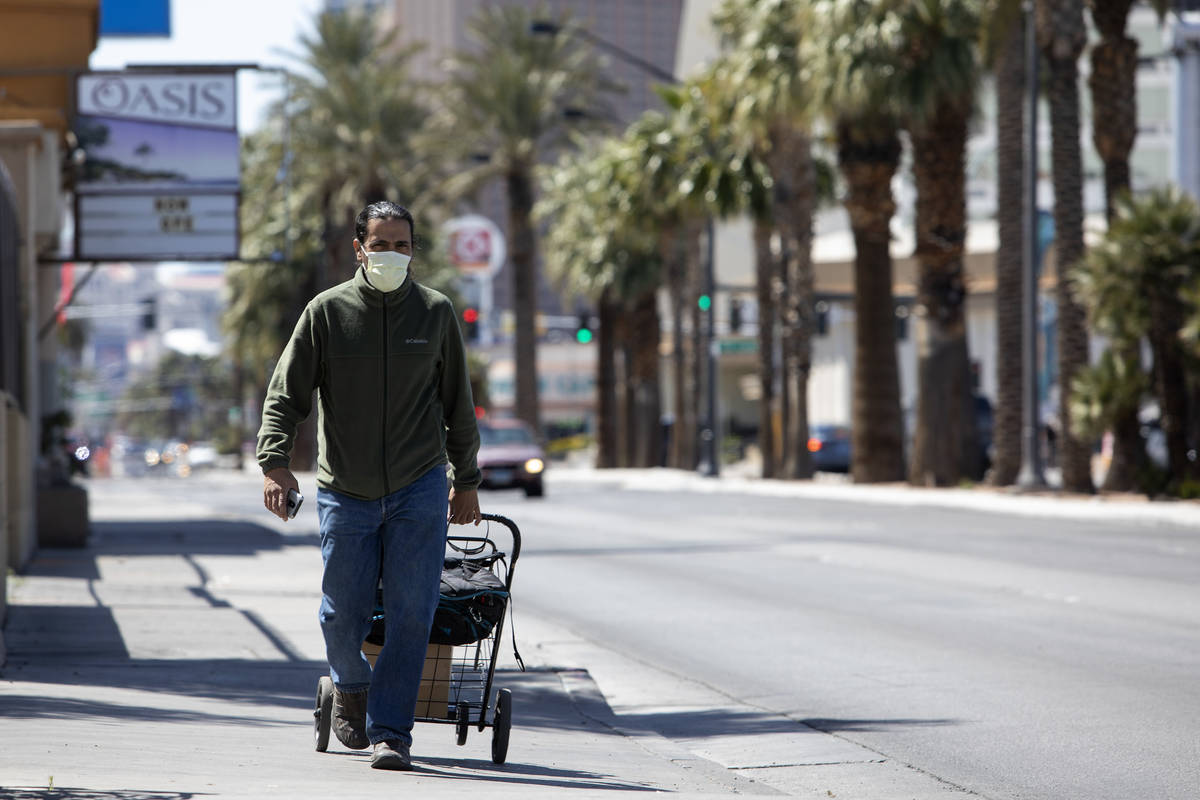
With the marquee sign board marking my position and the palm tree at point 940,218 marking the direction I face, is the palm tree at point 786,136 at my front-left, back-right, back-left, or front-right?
front-left

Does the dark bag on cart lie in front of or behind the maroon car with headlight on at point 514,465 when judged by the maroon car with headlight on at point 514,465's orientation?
in front

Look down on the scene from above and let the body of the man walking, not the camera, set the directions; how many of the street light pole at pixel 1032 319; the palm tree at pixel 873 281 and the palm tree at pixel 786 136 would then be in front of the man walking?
0

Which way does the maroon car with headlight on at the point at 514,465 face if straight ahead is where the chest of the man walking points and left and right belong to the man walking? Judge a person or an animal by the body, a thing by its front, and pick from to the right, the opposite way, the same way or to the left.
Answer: the same way

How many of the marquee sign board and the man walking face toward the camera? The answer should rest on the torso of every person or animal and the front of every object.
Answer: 2

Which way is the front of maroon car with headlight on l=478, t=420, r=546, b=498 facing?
toward the camera

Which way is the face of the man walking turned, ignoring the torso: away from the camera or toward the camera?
toward the camera

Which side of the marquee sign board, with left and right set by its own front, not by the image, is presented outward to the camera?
front

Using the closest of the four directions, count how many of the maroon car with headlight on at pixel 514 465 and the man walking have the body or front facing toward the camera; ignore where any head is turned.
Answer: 2

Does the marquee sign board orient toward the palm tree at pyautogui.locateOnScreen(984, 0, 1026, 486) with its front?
no

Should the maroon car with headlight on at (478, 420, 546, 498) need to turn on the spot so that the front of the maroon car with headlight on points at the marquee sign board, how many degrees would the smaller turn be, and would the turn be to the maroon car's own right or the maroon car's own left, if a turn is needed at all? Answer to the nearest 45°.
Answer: approximately 45° to the maroon car's own right

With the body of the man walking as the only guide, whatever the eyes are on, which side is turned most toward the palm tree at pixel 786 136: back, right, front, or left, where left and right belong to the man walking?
back

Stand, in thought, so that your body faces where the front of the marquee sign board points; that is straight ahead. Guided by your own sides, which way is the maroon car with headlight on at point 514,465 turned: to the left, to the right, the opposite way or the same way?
the same way

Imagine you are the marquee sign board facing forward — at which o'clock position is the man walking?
The man walking is roughly at 12 o'clock from the marquee sign board.
